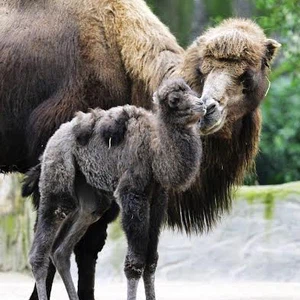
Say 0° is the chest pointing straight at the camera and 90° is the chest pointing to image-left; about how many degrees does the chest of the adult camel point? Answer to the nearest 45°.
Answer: approximately 270°

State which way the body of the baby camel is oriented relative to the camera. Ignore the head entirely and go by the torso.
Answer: to the viewer's right

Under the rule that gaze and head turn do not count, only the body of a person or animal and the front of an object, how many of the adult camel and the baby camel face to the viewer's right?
2
